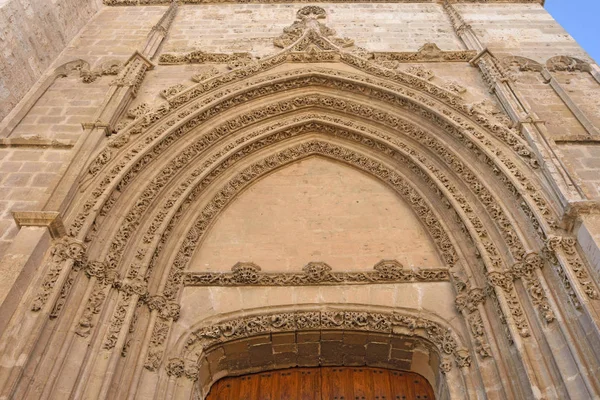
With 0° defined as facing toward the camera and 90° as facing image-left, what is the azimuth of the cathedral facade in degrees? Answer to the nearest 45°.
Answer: approximately 0°
